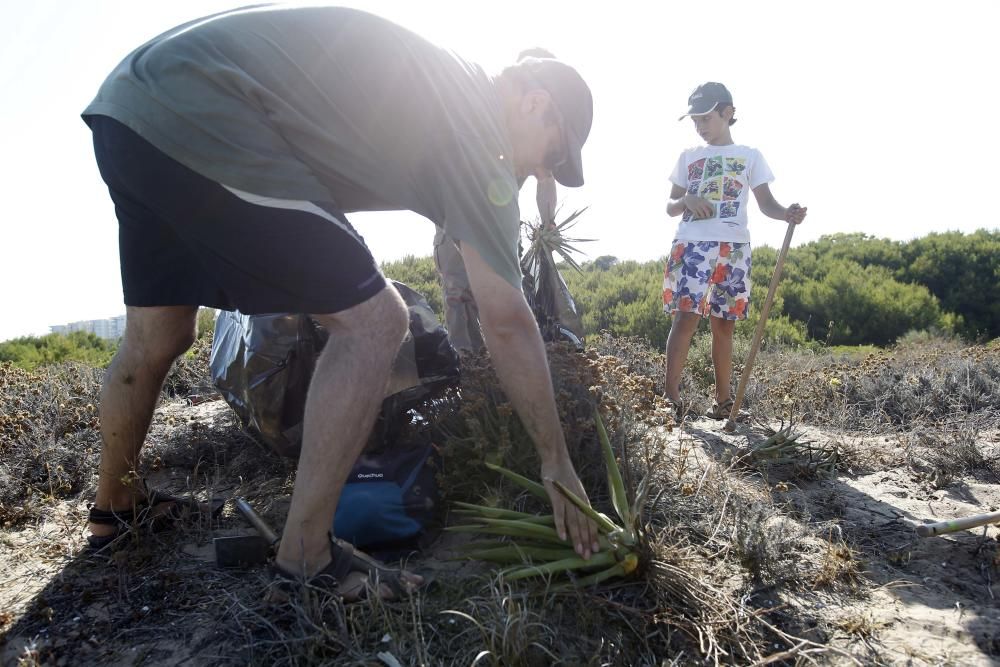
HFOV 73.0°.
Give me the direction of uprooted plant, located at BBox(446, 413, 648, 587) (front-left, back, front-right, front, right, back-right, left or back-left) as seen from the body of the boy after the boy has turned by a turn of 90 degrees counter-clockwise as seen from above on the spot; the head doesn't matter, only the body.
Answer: right

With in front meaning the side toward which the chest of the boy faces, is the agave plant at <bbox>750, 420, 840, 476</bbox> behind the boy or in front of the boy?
in front

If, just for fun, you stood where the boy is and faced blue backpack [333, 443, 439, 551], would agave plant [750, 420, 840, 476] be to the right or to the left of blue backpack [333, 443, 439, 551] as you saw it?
left

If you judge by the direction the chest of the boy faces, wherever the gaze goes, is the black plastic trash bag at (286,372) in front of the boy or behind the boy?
in front

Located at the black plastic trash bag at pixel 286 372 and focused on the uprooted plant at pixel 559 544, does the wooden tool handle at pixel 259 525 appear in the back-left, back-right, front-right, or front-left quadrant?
front-right

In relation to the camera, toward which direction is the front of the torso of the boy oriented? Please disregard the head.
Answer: toward the camera

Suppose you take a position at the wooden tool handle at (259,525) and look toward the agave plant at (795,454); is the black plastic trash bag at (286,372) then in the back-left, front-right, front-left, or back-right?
front-left

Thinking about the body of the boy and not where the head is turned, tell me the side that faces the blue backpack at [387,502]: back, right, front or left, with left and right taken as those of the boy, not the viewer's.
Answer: front

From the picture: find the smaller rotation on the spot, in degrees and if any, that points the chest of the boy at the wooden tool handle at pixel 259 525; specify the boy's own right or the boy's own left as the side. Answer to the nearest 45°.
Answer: approximately 45° to the boy's own right

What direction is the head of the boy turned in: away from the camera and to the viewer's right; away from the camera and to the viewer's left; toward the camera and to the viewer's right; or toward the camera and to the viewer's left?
toward the camera and to the viewer's left
